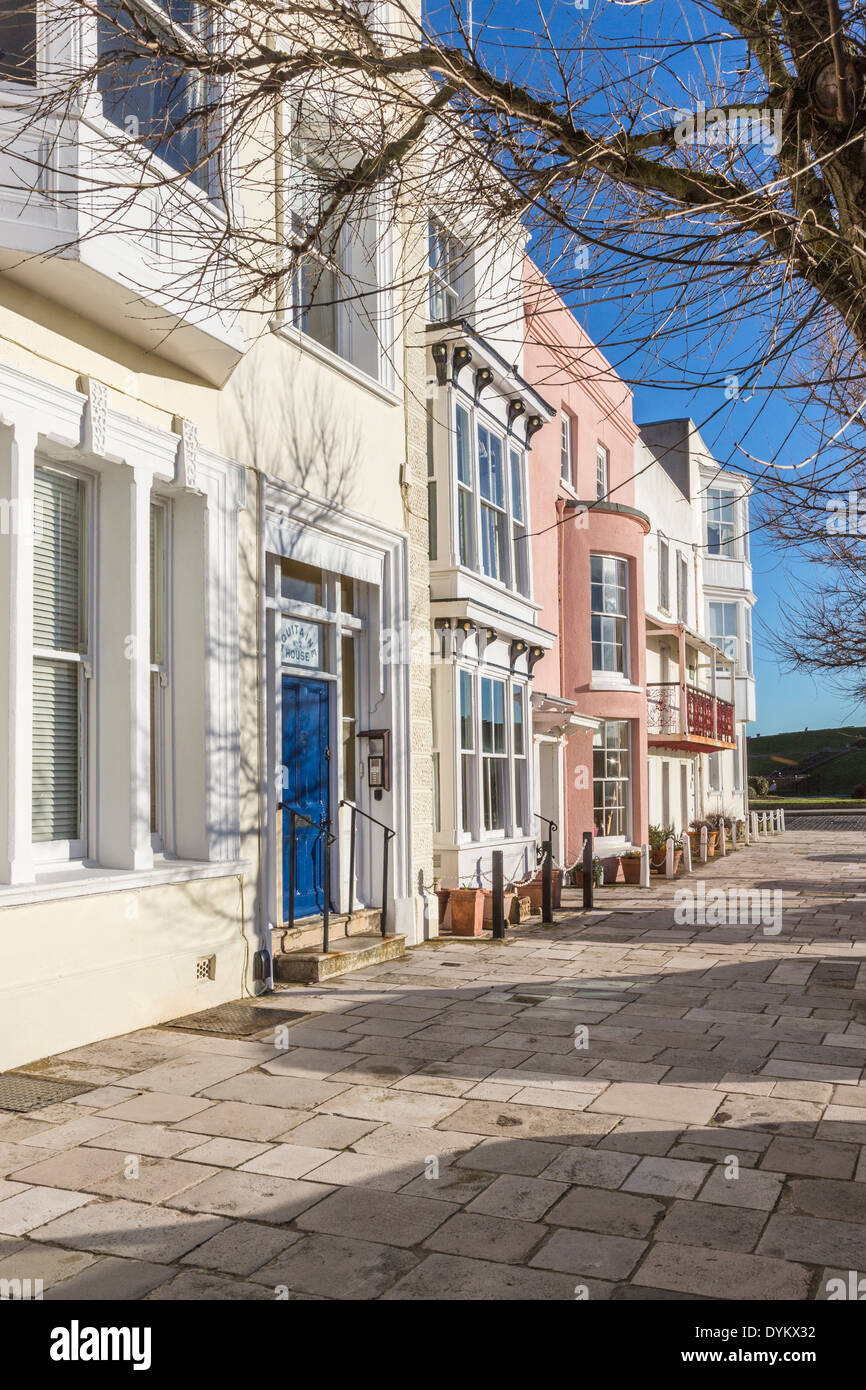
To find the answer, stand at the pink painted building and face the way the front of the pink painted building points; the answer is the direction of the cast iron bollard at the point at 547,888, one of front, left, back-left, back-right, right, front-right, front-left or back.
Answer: front-right

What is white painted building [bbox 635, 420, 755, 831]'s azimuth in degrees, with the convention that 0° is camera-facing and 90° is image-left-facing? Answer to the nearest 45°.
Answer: approximately 315°

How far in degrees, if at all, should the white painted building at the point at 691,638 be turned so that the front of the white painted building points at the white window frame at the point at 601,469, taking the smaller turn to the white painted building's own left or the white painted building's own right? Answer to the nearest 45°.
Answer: approximately 45° to the white painted building's own right

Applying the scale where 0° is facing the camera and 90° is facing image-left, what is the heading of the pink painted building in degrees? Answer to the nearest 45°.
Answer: approximately 315°

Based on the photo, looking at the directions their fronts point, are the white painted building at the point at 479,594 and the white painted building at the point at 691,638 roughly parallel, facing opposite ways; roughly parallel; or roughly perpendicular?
roughly parallel

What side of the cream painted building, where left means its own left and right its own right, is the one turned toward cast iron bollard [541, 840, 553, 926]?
left

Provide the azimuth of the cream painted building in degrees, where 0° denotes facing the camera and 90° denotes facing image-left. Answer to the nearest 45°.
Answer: approximately 315°

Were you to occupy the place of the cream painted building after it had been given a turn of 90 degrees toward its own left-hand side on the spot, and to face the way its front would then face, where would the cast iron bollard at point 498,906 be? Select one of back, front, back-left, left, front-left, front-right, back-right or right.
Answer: front

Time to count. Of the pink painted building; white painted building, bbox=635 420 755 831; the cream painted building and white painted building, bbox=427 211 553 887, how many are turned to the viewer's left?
0

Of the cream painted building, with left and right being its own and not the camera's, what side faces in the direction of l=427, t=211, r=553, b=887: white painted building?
left

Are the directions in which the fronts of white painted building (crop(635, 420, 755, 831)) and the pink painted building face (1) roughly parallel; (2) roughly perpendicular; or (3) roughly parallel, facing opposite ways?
roughly parallel

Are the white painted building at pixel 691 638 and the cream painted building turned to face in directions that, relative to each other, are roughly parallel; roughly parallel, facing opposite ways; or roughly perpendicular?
roughly parallel
